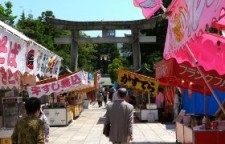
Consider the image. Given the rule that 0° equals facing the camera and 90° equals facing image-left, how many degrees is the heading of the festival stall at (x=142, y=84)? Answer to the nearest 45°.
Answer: approximately 45°

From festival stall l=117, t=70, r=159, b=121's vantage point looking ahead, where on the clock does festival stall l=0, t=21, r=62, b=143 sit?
festival stall l=0, t=21, r=62, b=143 is roughly at 11 o'clock from festival stall l=117, t=70, r=159, b=121.

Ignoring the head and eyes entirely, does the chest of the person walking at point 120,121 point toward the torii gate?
yes

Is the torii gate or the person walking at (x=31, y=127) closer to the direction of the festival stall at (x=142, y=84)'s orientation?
the person walking

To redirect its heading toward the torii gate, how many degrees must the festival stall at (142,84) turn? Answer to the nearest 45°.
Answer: approximately 135° to its right

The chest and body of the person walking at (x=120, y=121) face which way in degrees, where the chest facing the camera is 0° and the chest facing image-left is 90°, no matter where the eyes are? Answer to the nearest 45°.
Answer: approximately 180°

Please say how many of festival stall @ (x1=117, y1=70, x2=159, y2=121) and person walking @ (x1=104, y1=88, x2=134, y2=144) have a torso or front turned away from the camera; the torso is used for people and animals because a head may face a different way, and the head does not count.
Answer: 1

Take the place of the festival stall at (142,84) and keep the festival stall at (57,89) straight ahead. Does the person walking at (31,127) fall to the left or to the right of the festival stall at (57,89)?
left

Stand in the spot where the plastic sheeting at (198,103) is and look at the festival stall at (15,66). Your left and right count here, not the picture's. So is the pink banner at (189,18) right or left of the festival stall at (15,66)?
left

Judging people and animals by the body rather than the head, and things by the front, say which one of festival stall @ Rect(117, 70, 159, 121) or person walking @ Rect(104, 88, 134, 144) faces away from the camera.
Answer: the person walking

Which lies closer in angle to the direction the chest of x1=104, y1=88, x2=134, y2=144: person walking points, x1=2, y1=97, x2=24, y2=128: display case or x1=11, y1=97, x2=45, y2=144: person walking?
the display case

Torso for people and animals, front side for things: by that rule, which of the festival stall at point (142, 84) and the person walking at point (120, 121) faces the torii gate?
the person walking
